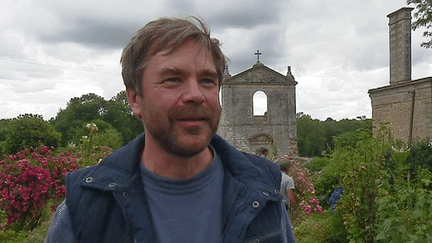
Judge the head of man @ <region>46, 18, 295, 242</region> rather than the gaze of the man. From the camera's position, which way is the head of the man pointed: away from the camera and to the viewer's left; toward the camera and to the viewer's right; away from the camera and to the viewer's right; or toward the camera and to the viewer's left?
toward the camera and to the viewer's right

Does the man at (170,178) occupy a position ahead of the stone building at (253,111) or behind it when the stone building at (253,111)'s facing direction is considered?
ahead

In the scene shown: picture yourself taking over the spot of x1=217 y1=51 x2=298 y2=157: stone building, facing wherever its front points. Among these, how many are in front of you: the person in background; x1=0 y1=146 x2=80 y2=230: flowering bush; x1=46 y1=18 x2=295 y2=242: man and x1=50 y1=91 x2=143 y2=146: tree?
3

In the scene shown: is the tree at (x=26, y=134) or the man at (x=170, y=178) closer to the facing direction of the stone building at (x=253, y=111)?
the man

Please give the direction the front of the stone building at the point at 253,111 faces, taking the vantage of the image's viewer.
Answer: facing the viewer

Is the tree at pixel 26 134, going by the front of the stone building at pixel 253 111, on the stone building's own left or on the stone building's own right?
on the stone building's own right

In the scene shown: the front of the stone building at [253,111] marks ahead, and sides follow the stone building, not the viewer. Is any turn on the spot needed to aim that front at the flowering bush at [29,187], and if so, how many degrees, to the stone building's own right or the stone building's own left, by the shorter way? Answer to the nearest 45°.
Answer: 0° — it already faces it

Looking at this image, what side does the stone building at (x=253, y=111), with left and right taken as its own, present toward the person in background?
front

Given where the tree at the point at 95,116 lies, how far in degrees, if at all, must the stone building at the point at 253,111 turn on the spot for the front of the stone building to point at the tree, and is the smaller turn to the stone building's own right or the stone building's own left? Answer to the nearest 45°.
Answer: approximately 135° to the stone building's own right

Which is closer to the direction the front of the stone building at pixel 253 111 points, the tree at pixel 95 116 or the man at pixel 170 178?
the man

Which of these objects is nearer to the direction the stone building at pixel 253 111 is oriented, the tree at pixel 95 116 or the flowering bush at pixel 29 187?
the flowering bush

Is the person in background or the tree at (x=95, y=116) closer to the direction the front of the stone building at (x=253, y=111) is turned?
the person in background
